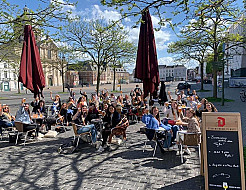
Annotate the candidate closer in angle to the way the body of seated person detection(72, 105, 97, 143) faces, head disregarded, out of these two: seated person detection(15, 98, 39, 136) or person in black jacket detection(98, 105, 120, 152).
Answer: the person in black jacket

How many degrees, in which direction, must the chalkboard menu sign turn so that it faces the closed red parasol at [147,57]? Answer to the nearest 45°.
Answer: approximately 135° to its right

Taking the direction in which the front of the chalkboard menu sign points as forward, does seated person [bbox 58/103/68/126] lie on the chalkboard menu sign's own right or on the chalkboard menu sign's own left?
on the chalkboard menu sign's own right

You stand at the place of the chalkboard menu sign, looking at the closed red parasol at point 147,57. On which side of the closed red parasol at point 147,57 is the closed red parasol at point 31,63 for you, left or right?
left

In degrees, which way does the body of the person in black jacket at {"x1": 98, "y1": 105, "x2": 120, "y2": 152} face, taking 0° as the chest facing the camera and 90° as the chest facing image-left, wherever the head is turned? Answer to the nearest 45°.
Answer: approximately 45°

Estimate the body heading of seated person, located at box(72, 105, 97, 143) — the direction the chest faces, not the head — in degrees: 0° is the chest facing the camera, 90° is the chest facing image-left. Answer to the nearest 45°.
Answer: approximately 315°

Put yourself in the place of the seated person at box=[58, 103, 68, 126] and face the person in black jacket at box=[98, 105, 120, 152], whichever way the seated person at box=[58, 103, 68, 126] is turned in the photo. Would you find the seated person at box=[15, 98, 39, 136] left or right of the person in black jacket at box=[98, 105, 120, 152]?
right
